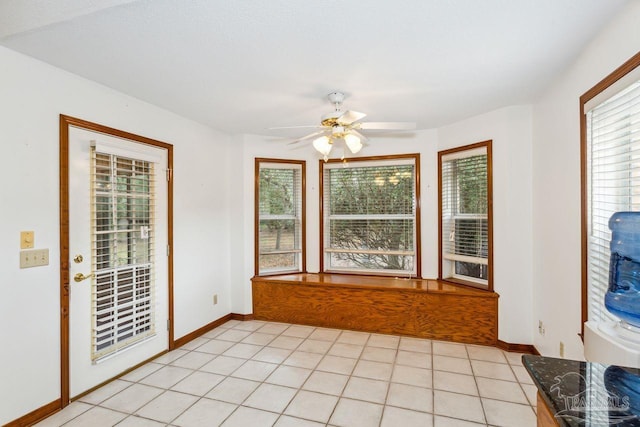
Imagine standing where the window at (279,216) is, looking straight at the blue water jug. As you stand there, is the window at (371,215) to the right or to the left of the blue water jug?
left

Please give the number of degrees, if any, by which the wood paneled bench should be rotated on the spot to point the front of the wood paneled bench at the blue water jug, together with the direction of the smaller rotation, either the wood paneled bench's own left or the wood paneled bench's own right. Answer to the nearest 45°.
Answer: approximately 45° to the wood paneled bench's own left

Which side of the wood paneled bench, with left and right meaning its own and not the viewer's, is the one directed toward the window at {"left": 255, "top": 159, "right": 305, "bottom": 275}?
right

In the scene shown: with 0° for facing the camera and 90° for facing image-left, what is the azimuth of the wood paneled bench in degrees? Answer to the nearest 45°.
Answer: approximately 0°

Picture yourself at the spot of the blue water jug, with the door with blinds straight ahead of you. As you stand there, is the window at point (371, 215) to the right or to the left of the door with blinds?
right
